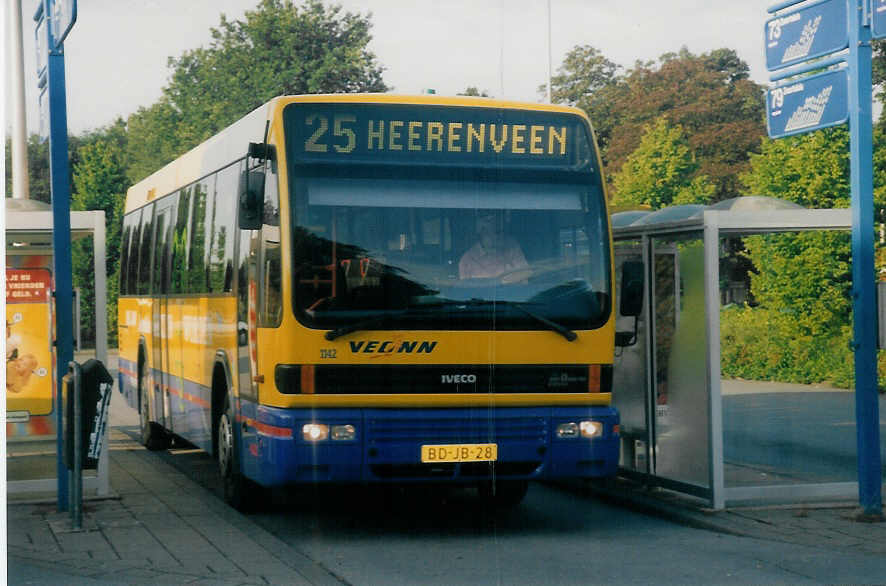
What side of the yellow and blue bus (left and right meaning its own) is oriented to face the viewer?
front

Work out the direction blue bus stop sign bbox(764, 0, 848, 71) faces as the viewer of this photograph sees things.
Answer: facing the viewer and to the left of the viewer

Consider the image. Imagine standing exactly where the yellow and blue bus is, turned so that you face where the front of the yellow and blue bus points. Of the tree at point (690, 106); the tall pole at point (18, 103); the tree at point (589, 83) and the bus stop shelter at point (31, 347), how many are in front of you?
0

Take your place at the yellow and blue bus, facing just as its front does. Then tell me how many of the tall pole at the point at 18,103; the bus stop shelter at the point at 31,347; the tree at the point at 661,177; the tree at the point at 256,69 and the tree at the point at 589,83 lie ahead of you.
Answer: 0

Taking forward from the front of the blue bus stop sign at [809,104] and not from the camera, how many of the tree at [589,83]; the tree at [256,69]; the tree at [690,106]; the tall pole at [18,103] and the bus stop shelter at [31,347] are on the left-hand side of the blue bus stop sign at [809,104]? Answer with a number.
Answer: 0

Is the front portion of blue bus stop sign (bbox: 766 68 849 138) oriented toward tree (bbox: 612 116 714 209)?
no

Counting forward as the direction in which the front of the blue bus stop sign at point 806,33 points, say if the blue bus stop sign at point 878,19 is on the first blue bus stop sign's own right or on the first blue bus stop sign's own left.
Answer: on the first blue bus stop sign's own left

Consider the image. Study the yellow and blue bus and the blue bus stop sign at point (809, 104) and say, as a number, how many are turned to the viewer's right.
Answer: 0

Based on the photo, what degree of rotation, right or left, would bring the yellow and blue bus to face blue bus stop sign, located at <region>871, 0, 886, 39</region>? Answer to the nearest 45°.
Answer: approximately 90° to its left

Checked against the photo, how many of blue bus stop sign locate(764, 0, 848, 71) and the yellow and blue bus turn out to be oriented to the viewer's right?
0

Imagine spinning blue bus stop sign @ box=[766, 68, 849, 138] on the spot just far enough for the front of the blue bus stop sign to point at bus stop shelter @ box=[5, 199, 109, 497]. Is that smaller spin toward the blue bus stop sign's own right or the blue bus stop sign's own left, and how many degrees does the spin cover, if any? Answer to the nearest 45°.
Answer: approximately 45° to the blue bus stop sign's own right

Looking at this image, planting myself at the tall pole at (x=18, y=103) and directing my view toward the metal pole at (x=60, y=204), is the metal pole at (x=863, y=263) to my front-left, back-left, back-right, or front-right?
front-left

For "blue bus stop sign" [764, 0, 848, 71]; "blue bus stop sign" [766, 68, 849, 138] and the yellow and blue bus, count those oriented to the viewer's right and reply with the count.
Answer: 0

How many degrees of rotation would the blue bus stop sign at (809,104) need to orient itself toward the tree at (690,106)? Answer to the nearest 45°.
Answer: approximately 135° to its right
